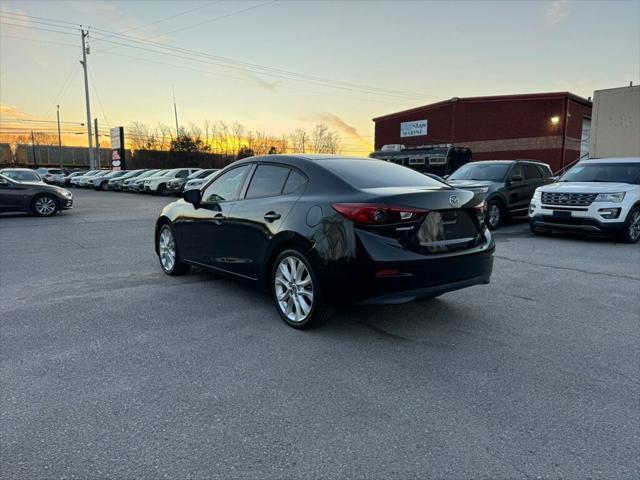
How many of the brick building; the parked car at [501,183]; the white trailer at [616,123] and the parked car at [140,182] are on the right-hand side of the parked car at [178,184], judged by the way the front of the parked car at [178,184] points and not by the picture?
1

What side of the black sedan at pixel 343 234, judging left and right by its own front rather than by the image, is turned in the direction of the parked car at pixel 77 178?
front

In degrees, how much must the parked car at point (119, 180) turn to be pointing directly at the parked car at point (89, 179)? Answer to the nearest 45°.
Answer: approximately 90° to its right

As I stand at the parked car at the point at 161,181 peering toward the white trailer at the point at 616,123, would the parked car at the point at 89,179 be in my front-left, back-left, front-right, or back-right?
back-left

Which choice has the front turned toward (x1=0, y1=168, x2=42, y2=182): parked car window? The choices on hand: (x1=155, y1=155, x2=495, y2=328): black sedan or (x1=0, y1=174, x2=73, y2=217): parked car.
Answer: the black sedan

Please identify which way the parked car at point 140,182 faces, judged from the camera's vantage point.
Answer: facing the viewer and to the left of the viewer

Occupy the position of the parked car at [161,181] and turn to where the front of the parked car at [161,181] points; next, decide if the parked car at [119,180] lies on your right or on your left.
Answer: on your right

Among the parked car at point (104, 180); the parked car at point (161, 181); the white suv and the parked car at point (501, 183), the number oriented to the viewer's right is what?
0

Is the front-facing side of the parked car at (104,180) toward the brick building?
no

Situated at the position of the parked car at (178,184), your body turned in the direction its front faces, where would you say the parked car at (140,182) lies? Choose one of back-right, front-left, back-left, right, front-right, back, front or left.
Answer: right

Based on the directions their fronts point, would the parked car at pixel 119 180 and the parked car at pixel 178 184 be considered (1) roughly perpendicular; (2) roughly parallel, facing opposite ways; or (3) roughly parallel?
roughly parallel

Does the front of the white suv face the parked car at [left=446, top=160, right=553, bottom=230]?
no

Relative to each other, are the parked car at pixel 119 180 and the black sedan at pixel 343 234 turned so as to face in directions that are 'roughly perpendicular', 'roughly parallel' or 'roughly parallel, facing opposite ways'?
roughly perpendicular

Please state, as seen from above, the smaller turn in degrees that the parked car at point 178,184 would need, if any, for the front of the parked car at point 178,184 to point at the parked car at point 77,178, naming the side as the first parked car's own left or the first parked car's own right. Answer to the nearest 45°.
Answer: approximately 90° to the first parked car's own right
